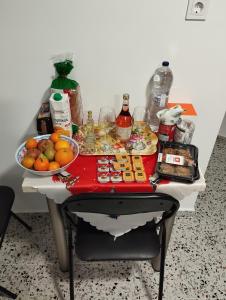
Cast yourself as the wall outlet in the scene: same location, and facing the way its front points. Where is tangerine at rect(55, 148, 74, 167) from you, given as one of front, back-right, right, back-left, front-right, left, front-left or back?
front-right

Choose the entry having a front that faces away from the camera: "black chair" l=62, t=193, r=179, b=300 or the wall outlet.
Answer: the black chair

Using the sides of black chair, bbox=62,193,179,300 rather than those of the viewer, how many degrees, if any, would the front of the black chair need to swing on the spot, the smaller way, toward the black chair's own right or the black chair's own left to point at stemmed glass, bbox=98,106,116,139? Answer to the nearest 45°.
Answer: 0° — it already faces it

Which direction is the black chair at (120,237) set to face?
away from the camera

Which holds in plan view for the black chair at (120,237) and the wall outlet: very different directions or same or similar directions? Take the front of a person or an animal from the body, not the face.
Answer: very different directions

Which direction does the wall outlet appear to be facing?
toward the camera

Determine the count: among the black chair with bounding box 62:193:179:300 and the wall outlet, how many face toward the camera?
1

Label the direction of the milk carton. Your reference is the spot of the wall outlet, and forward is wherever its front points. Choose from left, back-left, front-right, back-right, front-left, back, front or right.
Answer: front-right
